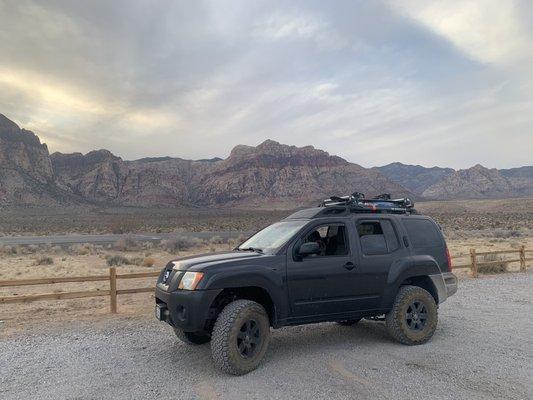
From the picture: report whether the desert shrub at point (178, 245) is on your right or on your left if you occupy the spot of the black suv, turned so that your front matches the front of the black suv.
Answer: on your right

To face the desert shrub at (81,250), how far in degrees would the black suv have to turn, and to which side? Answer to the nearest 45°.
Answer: approximately 90° to its right

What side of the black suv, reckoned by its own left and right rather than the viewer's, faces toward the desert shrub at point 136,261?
right

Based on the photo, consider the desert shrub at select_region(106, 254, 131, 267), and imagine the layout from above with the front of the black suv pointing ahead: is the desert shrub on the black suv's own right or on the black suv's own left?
on the black suv's own right

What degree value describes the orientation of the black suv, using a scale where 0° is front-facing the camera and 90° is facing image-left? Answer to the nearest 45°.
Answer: approximately 45°

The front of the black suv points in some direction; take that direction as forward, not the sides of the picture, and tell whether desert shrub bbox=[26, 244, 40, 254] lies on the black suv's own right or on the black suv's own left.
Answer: on the black suv's own right

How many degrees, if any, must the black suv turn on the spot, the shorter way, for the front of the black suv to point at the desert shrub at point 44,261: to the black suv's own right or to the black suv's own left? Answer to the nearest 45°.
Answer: approximately 90° to the black suv's own right
